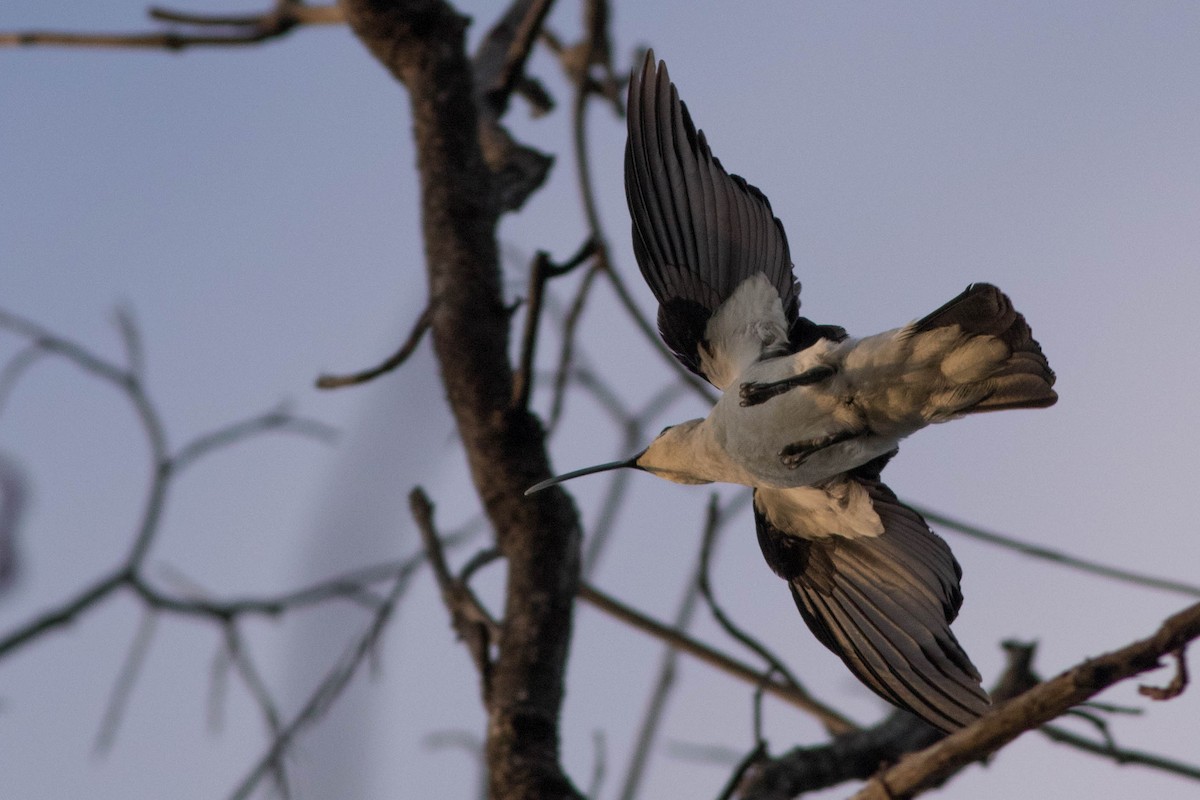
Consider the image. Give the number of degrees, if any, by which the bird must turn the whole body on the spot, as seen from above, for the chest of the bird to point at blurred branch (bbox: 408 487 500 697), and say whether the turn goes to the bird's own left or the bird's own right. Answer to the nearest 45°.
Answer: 0° — it already faces it

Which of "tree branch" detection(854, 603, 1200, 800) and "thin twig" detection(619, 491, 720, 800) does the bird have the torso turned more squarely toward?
the thin twig

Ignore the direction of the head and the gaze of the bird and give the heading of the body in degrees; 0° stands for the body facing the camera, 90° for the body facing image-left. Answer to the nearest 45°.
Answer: approximately 90°

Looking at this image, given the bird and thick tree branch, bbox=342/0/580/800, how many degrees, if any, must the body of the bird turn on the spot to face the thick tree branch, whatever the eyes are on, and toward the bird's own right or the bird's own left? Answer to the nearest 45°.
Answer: approximately 45° to the bird's own left
